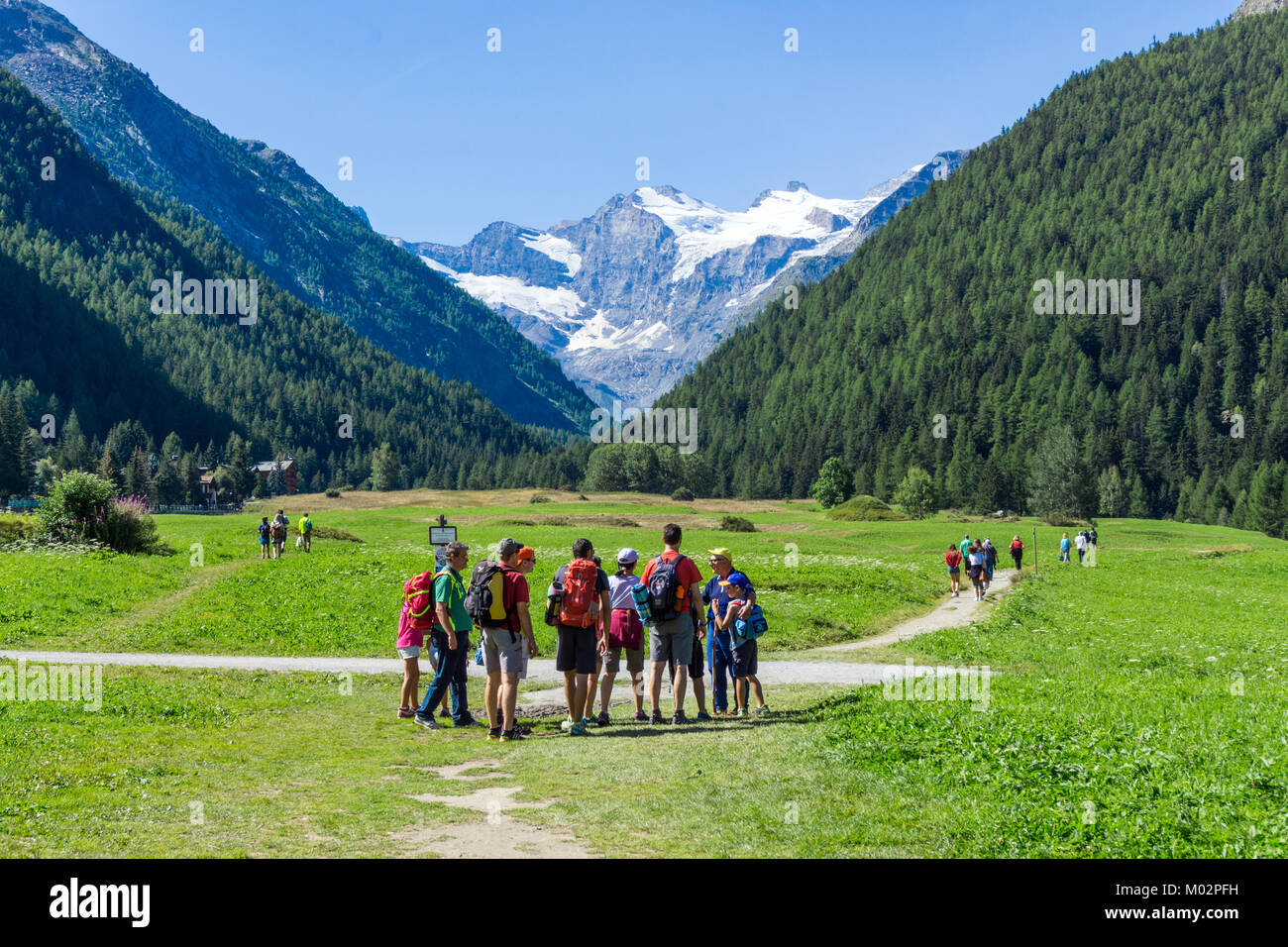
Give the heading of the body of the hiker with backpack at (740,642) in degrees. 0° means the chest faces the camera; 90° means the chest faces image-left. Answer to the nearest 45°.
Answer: approximately 90°

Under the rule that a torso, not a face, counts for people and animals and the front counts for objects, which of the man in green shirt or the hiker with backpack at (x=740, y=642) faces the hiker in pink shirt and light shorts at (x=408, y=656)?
the hiker with backpack at (x=740, y=642)

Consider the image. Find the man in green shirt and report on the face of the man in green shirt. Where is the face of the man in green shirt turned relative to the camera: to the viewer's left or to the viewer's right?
to the viewer's right

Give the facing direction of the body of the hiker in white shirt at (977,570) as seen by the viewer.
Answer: away from the camera

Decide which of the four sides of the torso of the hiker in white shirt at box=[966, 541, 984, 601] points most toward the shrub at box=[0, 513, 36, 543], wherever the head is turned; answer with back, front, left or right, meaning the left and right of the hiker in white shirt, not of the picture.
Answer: left

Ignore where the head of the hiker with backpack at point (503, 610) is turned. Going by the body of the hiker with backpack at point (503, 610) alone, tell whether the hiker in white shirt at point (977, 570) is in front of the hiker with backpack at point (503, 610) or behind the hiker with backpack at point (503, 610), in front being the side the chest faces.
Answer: in front

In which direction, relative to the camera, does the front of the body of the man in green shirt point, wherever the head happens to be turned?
to the viewer's right

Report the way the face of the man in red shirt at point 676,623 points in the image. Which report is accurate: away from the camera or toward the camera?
away from the camera

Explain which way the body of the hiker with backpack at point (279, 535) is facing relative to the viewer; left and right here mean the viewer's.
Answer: facing away from the viewer

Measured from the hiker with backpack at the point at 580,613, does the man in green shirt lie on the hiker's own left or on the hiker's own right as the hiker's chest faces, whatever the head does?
on the hiker's own left
